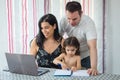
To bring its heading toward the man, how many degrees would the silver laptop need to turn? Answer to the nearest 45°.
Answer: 0° — it already faces them

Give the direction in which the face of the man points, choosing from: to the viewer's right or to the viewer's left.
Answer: to the viewer's left

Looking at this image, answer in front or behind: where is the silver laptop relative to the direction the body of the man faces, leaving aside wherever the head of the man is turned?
in front

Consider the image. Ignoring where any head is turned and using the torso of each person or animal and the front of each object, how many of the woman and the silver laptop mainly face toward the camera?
1

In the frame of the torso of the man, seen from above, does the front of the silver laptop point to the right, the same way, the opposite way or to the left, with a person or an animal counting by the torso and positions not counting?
the opposite way

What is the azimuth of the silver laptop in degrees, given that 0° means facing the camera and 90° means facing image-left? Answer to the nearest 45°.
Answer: approximately 225°

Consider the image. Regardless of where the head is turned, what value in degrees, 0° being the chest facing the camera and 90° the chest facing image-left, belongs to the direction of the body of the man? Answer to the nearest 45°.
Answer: approximately 45°

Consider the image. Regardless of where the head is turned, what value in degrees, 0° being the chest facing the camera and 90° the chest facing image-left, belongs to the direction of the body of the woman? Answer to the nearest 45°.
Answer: approximately 0°
